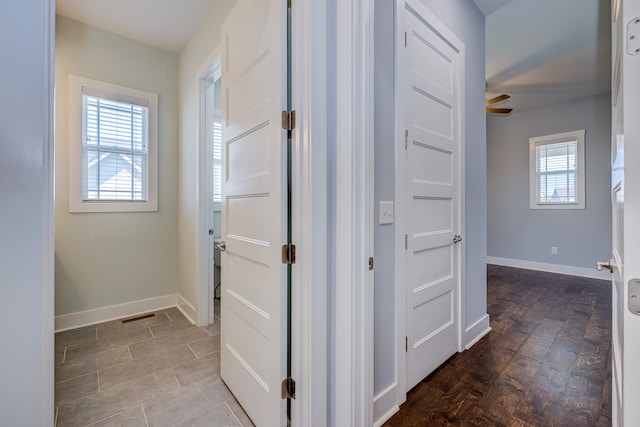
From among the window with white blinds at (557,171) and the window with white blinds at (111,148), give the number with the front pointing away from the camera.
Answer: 0

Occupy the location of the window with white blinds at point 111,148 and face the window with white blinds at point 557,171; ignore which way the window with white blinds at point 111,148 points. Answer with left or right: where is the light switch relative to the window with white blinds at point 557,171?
right

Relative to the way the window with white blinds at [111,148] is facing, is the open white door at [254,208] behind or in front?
in front

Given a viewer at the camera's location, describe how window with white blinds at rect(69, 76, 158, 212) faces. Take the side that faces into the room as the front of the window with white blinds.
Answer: facing the viewer and to the right of the viewer

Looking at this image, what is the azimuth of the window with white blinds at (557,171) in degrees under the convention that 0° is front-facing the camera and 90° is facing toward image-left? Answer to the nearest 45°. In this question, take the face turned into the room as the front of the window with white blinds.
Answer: approximately 45°

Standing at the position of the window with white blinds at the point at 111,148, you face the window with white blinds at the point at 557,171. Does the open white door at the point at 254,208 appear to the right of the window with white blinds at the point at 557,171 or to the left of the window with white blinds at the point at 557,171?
right

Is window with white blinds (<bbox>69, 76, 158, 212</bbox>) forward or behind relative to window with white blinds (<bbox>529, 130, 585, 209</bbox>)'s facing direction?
forward
